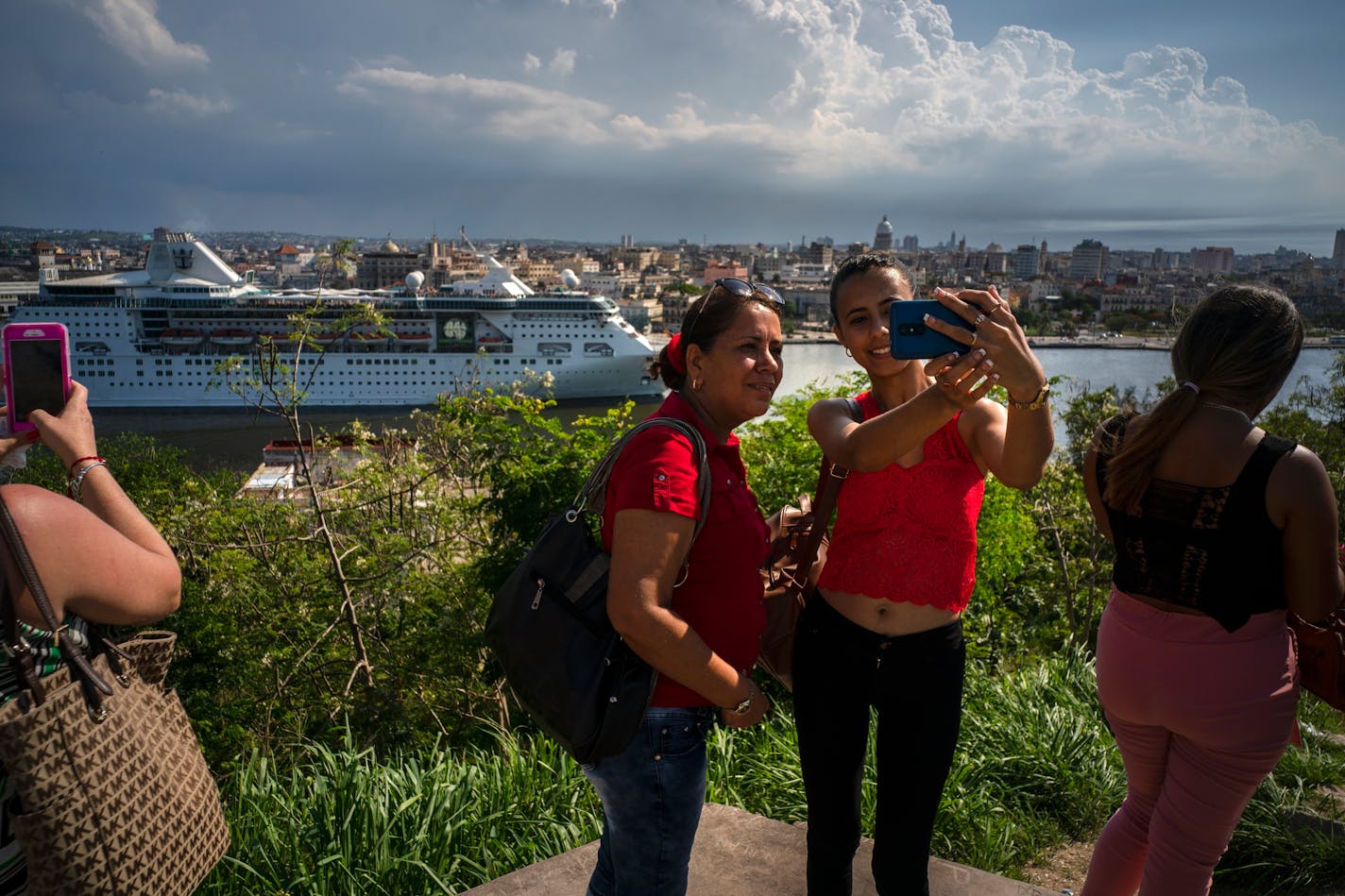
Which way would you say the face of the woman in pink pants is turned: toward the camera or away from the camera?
away from the camera

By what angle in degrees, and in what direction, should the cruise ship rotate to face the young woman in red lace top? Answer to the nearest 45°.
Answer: approximately 90° to its right

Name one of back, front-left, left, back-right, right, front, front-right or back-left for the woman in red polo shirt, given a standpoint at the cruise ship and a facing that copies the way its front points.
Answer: right

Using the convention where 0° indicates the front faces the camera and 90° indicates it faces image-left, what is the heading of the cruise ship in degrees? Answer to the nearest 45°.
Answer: approximately 270°

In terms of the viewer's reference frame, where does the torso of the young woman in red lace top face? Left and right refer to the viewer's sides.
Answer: facing the viewer

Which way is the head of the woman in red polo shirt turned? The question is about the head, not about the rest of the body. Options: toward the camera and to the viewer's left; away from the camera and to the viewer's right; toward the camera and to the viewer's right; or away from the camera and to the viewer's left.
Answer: toward the camera and to the viewer's right

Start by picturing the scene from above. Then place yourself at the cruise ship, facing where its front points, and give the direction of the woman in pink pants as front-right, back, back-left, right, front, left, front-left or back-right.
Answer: right

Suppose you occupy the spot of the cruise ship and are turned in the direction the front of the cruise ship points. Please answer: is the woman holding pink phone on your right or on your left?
on your right

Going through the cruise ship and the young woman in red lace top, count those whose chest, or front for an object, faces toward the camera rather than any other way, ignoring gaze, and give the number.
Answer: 1

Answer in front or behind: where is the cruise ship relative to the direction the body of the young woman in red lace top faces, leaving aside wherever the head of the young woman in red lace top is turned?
behind
